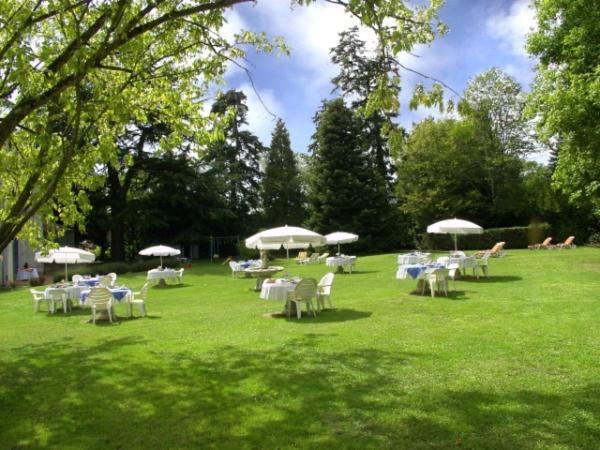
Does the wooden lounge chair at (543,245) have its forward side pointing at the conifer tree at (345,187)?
yes

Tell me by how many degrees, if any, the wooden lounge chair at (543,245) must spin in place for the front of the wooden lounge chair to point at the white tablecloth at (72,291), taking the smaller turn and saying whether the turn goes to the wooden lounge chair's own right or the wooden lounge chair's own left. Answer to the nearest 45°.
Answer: approximately 45° to the wooden lounge chair's own left

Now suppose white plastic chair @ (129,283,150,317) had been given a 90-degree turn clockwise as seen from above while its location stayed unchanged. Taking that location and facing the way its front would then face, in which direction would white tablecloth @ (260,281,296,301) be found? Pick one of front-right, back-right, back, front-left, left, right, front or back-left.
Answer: back-right

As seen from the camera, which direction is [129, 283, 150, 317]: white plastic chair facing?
to the viewer's left

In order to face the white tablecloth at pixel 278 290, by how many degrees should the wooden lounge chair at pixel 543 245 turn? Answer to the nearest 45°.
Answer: approximately 90° to its left

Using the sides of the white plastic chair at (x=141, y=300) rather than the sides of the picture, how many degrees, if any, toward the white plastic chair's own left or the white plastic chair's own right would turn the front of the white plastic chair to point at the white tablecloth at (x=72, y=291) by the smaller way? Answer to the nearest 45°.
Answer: approximately 45° to the white plastic chair's own right

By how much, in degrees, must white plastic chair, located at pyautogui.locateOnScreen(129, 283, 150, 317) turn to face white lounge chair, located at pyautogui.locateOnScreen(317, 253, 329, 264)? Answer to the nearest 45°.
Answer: approximately 135° to its right

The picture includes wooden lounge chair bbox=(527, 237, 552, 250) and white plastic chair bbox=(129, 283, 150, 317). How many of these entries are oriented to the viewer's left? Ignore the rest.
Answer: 2

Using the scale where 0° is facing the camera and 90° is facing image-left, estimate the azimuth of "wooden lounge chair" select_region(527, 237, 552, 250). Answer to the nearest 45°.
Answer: approximately 90°

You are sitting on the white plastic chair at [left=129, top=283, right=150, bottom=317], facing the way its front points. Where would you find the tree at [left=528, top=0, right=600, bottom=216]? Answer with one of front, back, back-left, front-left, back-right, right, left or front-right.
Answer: back

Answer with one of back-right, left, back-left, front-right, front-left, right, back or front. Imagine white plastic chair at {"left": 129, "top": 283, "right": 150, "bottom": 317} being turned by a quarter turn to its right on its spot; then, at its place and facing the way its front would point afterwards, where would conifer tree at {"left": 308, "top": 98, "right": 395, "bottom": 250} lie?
front-right
